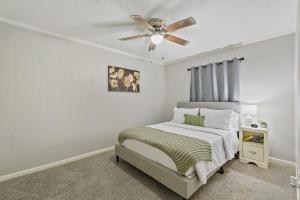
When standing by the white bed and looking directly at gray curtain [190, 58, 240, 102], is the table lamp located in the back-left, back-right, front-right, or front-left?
front-right

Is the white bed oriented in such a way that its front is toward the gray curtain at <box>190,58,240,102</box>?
no

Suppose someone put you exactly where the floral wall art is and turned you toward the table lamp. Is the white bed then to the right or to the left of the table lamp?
right

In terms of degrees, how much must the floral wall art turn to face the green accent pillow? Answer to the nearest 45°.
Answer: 0° — it already faces it

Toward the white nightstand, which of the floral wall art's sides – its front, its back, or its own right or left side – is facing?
front

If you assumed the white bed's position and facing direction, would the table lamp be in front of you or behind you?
behind

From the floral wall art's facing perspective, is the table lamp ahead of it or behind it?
ahead

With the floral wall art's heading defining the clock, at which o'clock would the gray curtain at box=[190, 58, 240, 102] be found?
The gray curtain is roughly at 11 o'clock from the floral wall art.

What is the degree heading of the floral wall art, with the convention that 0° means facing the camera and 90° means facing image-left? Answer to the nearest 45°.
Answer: approximately 315°

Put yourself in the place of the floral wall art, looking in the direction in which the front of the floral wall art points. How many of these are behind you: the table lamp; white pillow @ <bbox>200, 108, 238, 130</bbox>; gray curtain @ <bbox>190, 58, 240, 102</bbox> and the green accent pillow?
0

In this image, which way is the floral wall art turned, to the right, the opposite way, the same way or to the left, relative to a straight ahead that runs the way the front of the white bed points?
to the left

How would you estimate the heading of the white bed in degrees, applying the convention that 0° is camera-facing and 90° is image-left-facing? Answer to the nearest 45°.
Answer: approximately 45°

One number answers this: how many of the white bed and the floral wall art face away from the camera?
0

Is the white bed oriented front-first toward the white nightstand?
no

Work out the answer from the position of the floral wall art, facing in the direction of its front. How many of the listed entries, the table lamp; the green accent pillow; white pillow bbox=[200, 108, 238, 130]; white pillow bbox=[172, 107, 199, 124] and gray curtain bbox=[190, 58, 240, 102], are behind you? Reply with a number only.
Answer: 0

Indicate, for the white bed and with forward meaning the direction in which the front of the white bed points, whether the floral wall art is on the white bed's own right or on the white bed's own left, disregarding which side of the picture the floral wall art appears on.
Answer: on the white bed's own right

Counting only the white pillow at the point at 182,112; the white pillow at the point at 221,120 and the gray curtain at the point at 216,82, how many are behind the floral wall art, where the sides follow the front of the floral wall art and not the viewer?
0

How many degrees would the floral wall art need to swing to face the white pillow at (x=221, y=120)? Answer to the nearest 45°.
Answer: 0° — it already faces it
